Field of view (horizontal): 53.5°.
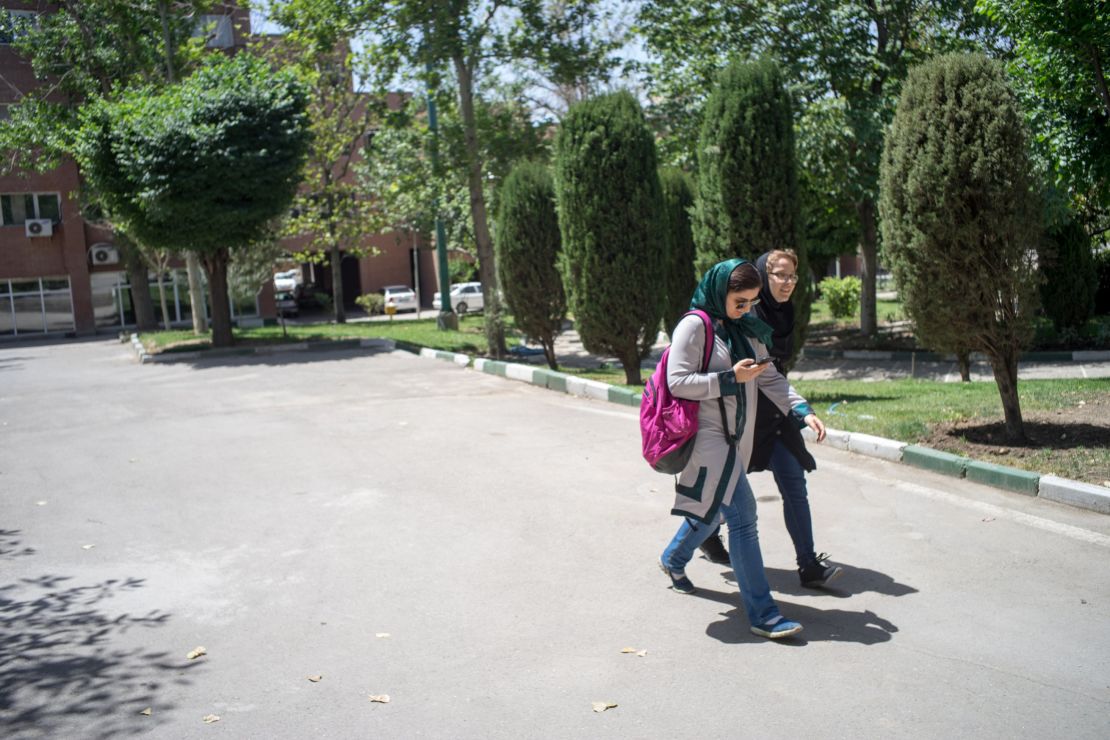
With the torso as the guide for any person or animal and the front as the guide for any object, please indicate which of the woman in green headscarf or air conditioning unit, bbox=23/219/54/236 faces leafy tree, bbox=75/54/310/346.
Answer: the air conditioning unit

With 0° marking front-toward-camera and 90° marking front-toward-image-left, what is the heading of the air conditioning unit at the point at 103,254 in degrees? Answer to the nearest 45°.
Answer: approximately 0°

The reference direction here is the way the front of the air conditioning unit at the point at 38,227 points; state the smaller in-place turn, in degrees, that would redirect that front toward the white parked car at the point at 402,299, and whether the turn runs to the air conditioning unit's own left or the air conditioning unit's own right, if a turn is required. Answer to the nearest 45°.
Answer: approximately 90° to the air conditioning unit's own left

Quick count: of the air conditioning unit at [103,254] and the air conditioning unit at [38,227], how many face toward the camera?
2

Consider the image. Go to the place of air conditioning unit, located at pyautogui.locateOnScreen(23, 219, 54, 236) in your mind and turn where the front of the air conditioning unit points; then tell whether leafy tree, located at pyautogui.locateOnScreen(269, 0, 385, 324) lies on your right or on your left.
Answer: on your left

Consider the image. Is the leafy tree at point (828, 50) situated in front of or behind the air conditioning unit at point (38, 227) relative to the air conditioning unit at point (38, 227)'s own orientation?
in front

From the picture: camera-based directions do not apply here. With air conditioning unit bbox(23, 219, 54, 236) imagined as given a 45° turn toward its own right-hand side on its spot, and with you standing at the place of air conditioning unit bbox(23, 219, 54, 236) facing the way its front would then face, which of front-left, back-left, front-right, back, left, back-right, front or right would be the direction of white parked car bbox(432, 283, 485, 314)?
back-left
